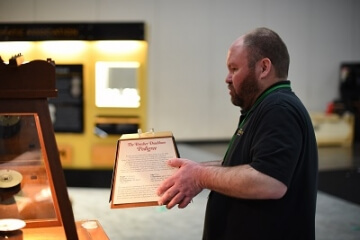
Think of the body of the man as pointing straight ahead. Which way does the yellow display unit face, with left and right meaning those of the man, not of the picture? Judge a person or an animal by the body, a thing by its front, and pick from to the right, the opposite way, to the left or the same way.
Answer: to the left

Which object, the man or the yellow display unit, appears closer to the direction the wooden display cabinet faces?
the man

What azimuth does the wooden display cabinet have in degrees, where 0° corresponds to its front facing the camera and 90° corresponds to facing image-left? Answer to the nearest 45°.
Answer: approximately 0°

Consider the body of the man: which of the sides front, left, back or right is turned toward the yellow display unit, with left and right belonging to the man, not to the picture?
right

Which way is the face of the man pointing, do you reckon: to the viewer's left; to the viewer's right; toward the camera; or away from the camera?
to the viewer's left

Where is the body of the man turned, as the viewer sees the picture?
to the viewer's left

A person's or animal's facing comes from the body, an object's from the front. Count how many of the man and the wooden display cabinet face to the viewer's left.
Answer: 1

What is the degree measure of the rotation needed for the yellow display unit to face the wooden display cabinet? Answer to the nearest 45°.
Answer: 0° — it already faces it

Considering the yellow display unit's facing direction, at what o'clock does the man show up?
The man is roughly at 12 o'clock from the yellow display unit.

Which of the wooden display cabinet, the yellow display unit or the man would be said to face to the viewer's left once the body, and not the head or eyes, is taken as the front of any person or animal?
the man

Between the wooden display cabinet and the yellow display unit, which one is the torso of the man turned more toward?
the wooden display cabinet

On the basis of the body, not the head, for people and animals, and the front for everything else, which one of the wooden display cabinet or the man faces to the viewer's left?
the man
